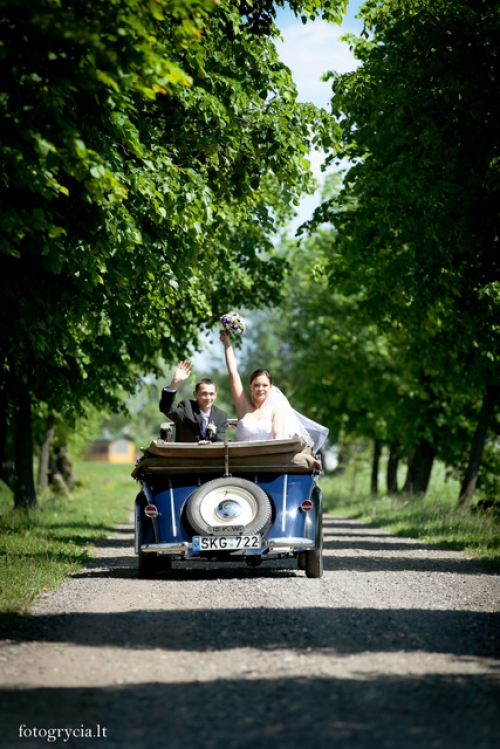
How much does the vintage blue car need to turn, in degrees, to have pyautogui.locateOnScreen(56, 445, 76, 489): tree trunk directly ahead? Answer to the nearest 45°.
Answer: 0° — it already faces it

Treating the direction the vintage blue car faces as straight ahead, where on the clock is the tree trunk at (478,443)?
The tree trunk is roughly at 1 o'clock from the vintage blue car.

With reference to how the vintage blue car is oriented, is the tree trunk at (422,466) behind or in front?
in front

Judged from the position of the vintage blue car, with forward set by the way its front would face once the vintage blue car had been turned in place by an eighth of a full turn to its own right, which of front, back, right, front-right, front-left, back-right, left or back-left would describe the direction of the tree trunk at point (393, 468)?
front-left

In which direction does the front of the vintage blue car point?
away from the camera

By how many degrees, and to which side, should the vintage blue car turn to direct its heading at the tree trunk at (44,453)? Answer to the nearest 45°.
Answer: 0° — it already faces it

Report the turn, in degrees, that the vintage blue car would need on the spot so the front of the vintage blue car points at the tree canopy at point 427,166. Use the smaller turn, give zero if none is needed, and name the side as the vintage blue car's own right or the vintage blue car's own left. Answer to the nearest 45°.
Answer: approximately 45° to the vintage blue car's own right

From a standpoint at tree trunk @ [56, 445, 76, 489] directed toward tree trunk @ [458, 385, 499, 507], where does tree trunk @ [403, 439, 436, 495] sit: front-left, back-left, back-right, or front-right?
front-left

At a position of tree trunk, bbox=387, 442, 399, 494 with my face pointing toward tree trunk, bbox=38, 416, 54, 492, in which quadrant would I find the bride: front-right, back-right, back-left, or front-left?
front-left
